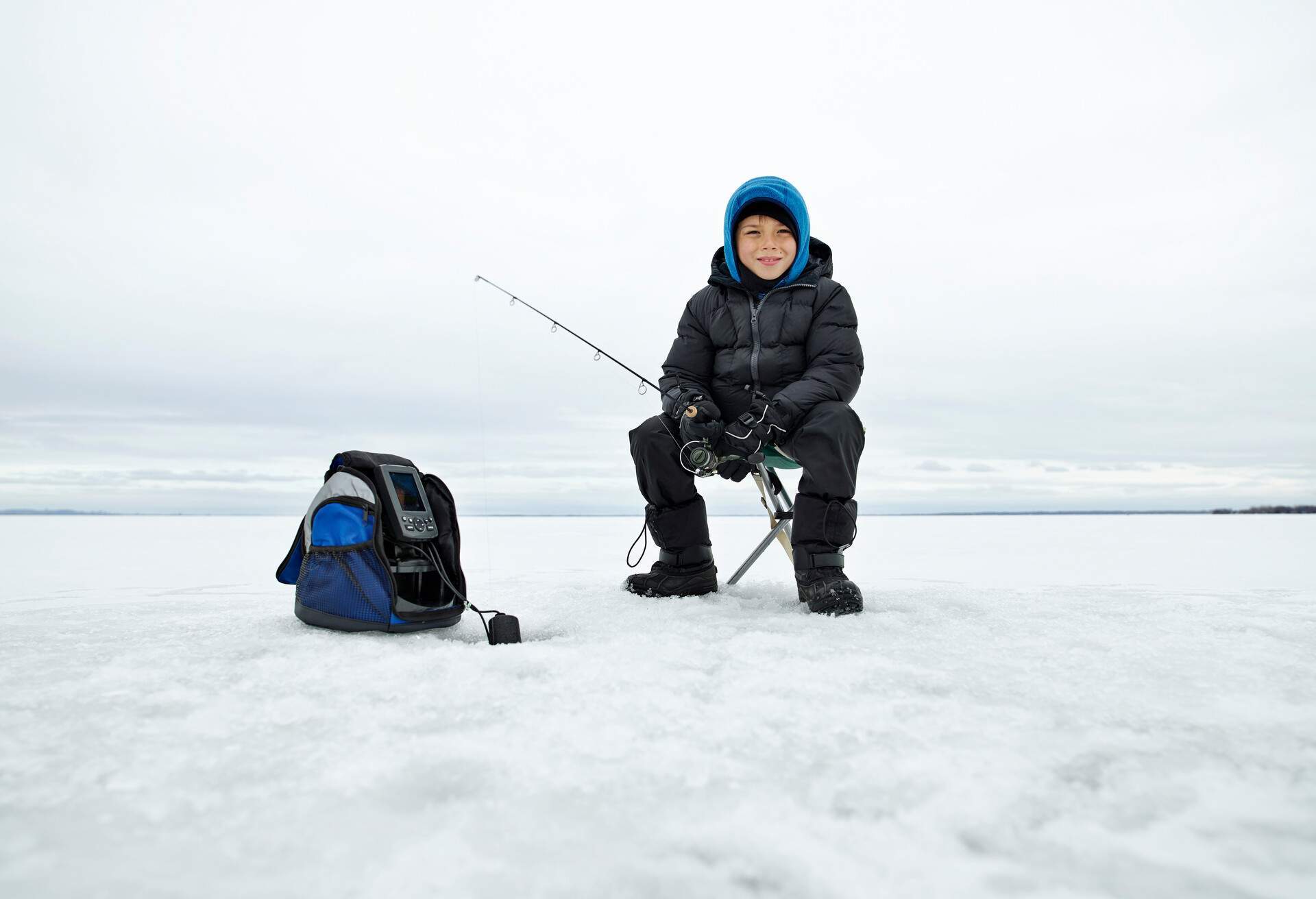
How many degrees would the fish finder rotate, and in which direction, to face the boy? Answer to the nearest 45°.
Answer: approximately 45° to its left

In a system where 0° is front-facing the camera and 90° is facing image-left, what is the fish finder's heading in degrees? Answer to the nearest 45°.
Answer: approximately 315°

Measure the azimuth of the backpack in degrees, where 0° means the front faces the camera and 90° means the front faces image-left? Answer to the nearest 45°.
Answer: approximately 315°

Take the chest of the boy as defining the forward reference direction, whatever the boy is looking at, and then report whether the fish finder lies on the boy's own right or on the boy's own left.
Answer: on the boy's own right
